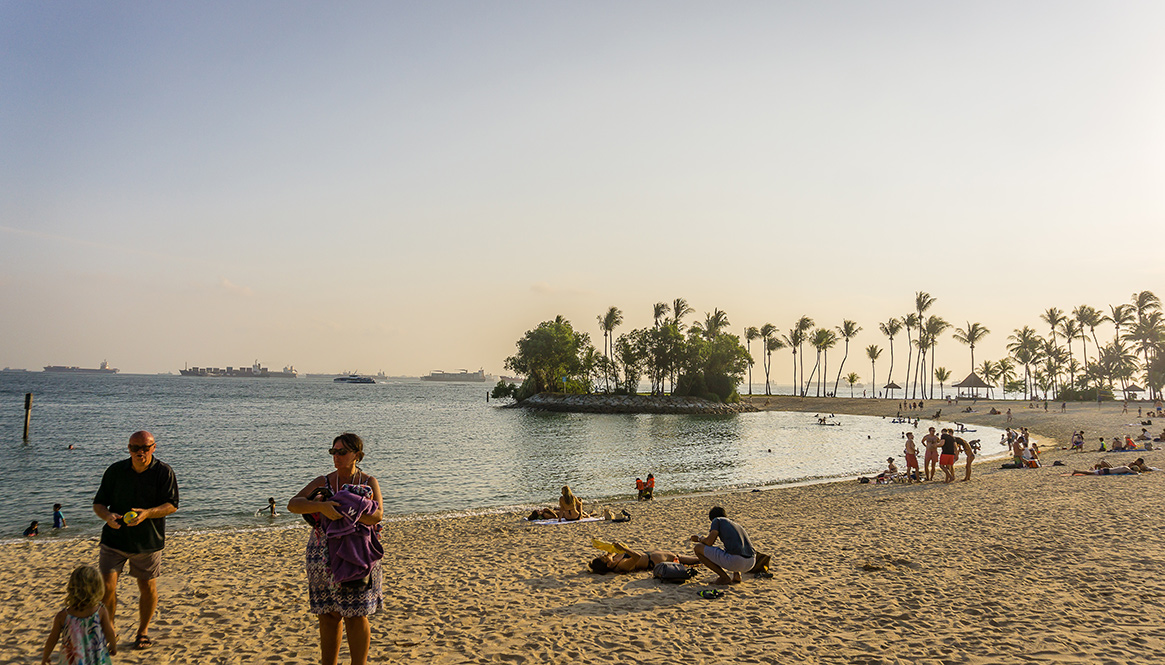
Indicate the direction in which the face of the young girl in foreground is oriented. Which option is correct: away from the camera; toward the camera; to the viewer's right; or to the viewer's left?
away from the camera

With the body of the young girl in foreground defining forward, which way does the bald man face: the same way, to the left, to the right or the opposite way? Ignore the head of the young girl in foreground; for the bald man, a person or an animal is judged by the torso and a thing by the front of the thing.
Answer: the opposite way

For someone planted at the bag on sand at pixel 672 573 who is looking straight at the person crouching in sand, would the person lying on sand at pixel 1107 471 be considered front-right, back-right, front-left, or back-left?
front-left

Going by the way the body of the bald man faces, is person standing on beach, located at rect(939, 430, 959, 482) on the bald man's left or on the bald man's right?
on the bald man's left

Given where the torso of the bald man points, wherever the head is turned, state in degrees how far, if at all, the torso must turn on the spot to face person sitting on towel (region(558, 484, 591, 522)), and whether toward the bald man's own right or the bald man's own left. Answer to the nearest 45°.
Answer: approximately 135° to the bald man's own left

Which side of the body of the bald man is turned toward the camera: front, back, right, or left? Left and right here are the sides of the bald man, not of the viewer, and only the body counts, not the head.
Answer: front

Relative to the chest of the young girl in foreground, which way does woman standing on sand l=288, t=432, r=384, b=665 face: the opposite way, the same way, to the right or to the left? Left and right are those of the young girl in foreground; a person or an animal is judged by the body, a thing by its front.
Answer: the opposite way

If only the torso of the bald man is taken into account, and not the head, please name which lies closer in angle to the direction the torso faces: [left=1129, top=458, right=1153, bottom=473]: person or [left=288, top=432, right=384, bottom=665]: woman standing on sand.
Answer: the woman standing on sand

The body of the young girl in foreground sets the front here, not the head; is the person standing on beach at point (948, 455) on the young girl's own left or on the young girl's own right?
on the young girl's own right

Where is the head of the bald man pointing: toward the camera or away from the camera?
toward the camera

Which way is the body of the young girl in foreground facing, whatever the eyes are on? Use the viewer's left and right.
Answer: facing away from the viewer

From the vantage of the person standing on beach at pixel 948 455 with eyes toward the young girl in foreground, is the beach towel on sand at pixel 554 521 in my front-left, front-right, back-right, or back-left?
front-right

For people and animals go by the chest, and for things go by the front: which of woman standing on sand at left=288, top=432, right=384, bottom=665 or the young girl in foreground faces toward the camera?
the woman standing on sand

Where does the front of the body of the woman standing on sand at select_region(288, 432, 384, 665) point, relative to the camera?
toward the camera
